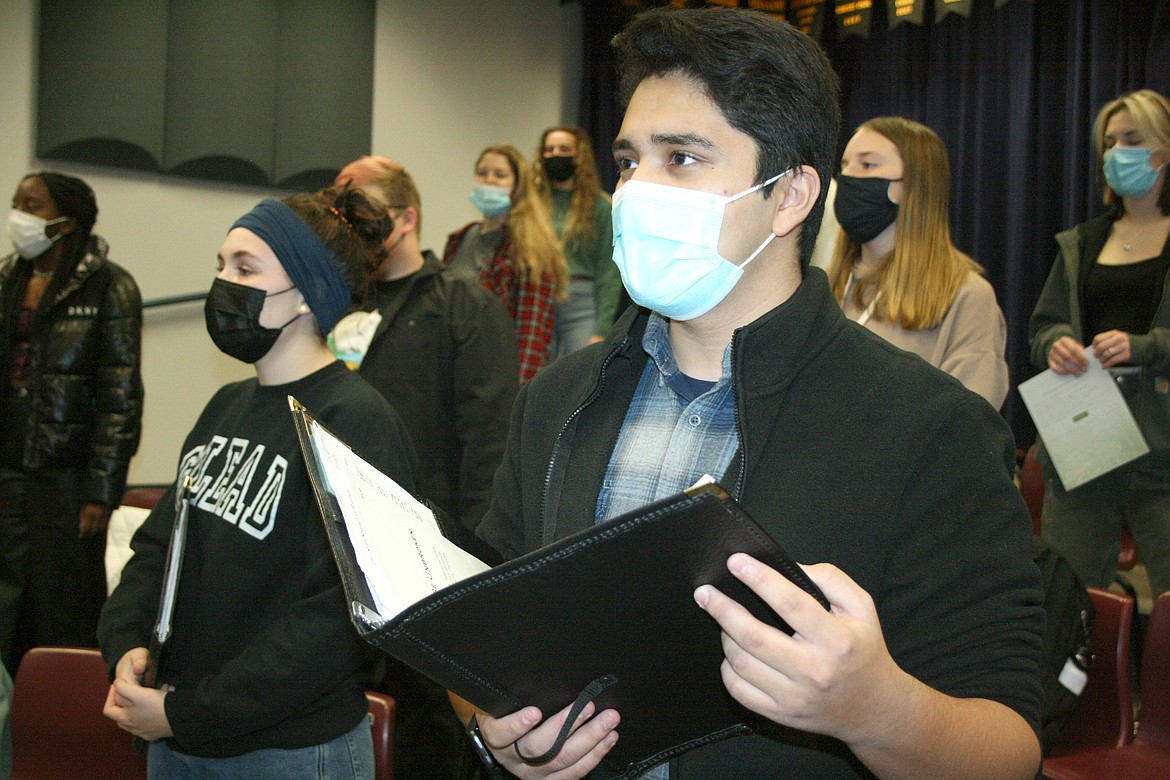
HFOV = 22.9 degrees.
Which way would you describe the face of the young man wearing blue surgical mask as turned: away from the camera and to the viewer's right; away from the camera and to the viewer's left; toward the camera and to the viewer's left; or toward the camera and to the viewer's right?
toward the camera and to the viewer's left

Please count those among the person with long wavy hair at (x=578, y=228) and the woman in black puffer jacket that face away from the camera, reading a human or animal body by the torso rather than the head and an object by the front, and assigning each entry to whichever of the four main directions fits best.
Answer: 0

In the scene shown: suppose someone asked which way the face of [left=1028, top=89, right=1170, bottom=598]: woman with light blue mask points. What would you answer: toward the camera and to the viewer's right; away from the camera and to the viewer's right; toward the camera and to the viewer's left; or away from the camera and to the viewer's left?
toward the camera and to the viewer's left

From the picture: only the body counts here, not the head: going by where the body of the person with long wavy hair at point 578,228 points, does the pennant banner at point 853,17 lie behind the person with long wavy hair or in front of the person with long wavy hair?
behind

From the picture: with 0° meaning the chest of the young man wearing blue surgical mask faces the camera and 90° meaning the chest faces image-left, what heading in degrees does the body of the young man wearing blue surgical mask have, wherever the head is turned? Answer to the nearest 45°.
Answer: approximately 45°

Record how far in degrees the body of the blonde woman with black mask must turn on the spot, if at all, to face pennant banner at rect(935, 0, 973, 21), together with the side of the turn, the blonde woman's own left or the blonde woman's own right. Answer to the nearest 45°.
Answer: approximately 135° to the blonde woman's own right

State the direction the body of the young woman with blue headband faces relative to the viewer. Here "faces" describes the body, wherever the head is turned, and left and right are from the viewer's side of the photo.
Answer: facing the viewer and to the left of the viewer

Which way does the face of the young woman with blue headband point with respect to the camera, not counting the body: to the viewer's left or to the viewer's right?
to the viewer's left

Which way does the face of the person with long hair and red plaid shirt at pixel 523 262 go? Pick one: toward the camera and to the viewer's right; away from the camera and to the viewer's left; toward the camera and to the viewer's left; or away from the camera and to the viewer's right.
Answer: toward the camera and to the viewer's left
